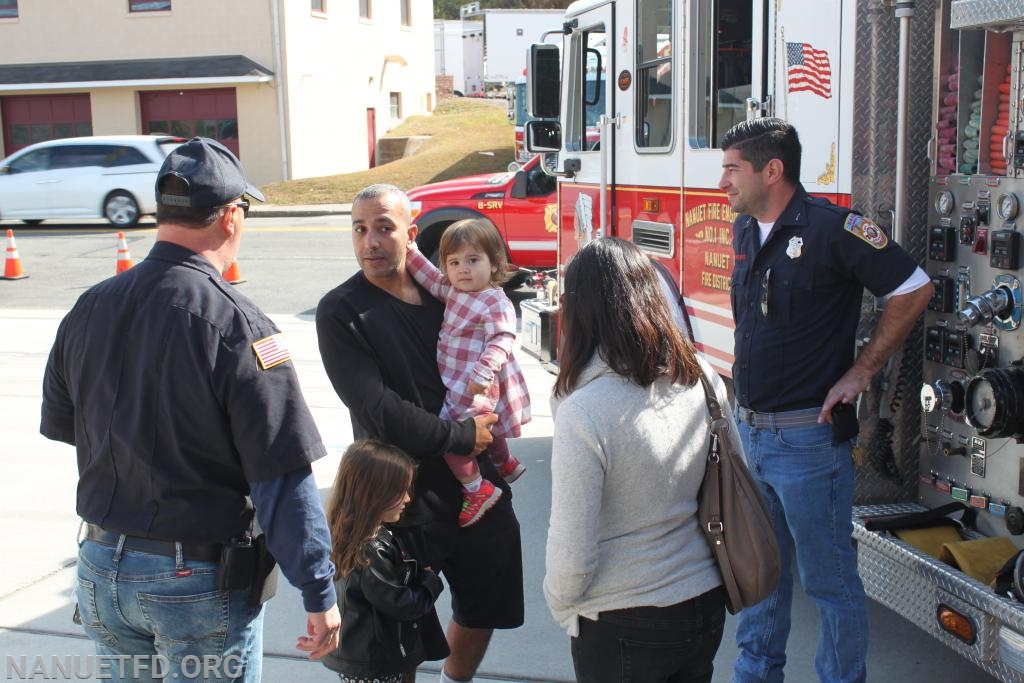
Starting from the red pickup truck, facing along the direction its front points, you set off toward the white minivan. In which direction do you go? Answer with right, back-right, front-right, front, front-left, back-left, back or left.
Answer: front-right

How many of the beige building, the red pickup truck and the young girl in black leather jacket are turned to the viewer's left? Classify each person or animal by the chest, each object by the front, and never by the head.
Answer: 1

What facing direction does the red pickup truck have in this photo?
to the viewer's left

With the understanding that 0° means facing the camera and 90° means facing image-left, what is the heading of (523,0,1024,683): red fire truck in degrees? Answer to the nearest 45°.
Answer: approximately 135°

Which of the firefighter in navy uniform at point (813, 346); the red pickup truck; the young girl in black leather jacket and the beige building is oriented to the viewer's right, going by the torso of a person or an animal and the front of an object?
the young girl in black leather jacket

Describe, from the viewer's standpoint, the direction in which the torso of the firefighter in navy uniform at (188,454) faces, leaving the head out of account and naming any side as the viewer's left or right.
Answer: facing away from the viewer and to the right of the viewer

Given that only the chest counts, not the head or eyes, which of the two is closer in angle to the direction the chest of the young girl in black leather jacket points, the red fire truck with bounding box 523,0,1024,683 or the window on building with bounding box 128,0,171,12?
the red fire truck

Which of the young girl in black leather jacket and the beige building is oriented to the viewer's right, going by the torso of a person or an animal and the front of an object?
the young girl in black leather jacket

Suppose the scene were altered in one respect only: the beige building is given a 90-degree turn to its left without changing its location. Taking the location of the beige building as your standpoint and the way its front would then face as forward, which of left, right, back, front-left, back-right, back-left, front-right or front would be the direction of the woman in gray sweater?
right

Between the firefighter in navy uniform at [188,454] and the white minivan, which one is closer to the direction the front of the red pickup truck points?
the white minivan

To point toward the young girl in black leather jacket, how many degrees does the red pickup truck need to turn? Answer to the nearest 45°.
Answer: approximately 90° to its left

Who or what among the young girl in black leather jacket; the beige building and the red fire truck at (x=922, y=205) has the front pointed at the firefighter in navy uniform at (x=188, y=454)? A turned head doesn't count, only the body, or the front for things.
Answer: the beige building

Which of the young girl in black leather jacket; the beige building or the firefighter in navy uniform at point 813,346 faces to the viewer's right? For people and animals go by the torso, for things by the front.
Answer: the young girl in black leather jacket

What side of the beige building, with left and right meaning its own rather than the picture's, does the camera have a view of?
front

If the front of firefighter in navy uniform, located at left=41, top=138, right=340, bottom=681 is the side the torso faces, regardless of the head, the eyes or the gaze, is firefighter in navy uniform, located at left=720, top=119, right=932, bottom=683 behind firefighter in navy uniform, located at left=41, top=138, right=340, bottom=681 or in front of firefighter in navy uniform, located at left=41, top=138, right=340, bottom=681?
in front

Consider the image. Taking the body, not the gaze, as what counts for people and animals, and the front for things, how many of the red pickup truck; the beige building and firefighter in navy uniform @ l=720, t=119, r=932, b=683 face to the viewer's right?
0

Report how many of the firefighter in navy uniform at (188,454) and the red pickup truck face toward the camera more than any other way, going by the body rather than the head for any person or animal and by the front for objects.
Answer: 0

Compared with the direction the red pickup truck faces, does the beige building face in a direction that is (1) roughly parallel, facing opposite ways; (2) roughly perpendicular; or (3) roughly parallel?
roughly perpendicular
